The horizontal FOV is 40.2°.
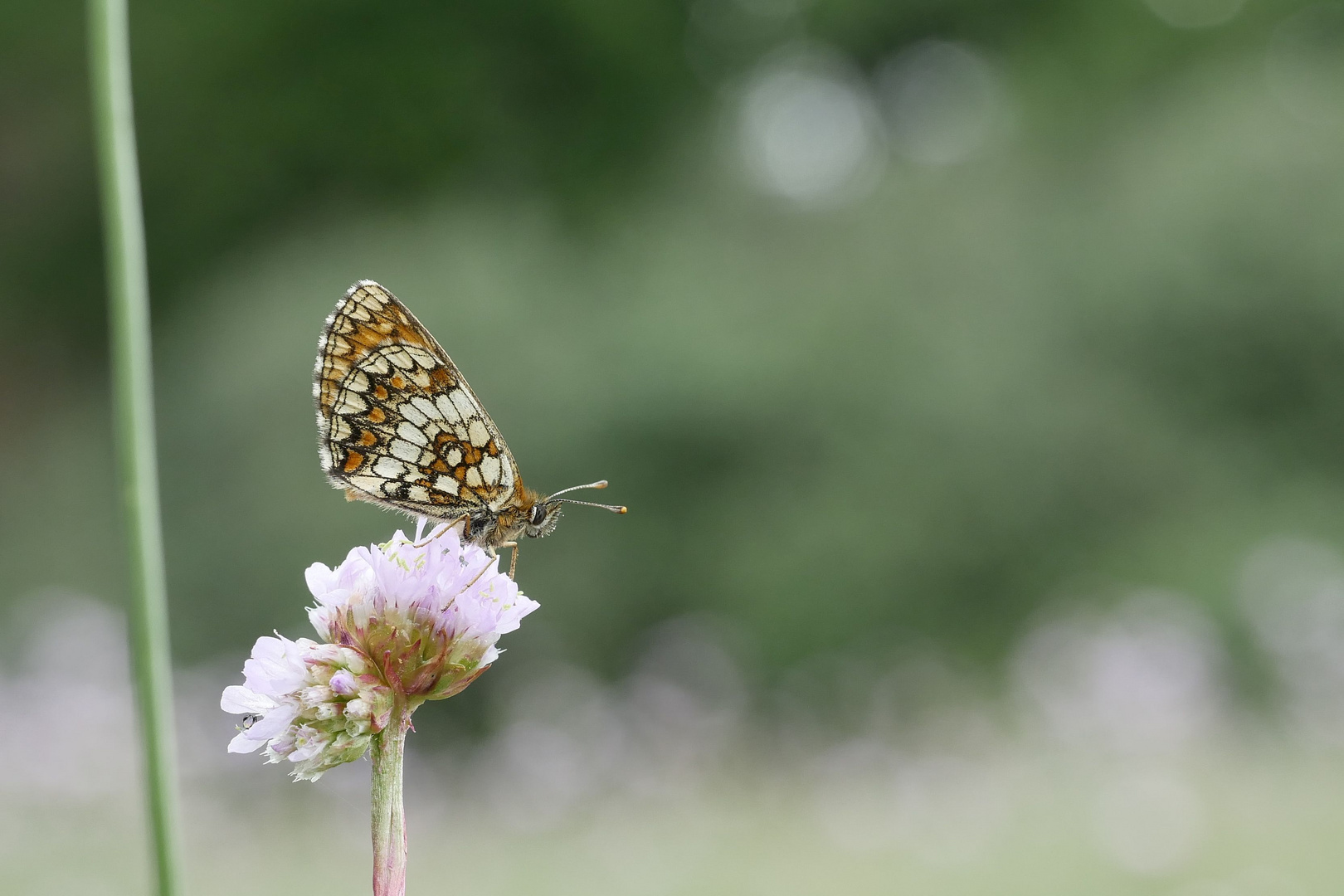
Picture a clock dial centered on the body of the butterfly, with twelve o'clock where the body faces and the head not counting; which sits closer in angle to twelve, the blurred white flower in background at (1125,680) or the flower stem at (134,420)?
the blurred white flower in background

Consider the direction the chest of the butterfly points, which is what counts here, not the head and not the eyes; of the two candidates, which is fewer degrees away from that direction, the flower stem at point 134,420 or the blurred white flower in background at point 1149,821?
the blurred white flower in background

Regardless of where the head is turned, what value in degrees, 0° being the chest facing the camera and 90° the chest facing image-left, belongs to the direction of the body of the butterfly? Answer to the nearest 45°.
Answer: approximately 270°

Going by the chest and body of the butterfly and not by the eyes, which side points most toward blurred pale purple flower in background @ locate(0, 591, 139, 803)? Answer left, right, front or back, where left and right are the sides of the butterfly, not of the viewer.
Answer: left
